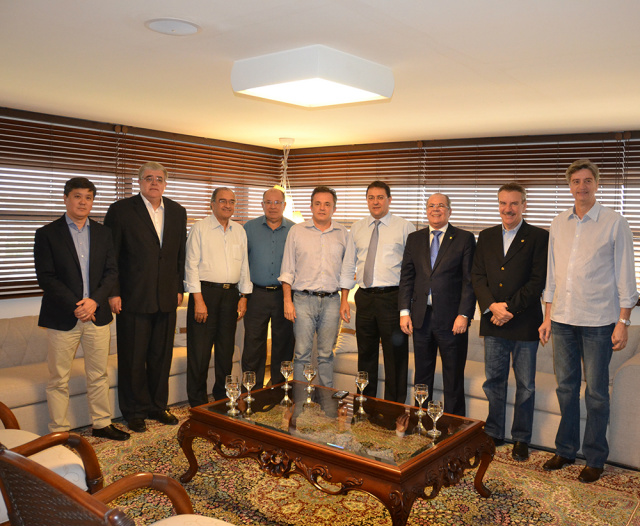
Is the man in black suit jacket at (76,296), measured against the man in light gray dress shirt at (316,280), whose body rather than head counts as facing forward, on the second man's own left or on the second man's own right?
on the second man's own right

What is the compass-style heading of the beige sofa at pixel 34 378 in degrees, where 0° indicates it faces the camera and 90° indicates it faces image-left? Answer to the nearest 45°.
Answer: approximately 315°

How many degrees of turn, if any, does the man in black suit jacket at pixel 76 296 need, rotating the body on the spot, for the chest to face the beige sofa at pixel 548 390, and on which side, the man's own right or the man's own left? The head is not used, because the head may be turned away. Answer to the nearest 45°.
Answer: approximately 45° to the man's own left

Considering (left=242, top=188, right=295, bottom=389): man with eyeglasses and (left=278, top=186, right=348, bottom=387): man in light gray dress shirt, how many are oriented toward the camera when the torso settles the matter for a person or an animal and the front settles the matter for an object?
2

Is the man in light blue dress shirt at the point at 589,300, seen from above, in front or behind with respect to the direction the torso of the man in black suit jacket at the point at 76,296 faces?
in front

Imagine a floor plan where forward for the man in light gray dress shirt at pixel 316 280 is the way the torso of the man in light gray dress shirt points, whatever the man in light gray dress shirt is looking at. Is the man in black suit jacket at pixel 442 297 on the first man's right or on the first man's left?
on the first man's left

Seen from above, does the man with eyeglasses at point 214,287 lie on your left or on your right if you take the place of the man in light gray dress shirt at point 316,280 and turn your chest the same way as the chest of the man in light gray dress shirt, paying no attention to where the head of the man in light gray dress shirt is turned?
on your right

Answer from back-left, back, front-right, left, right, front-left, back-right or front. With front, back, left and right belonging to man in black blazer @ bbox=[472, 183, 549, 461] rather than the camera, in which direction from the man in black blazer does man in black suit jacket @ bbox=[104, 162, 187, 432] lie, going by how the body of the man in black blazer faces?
right

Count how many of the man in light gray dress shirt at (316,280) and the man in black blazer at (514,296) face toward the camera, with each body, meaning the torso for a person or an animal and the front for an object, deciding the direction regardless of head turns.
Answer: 2

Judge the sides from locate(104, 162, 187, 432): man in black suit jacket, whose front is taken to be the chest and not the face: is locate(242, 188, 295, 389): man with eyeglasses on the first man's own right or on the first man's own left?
on the first man's own left
